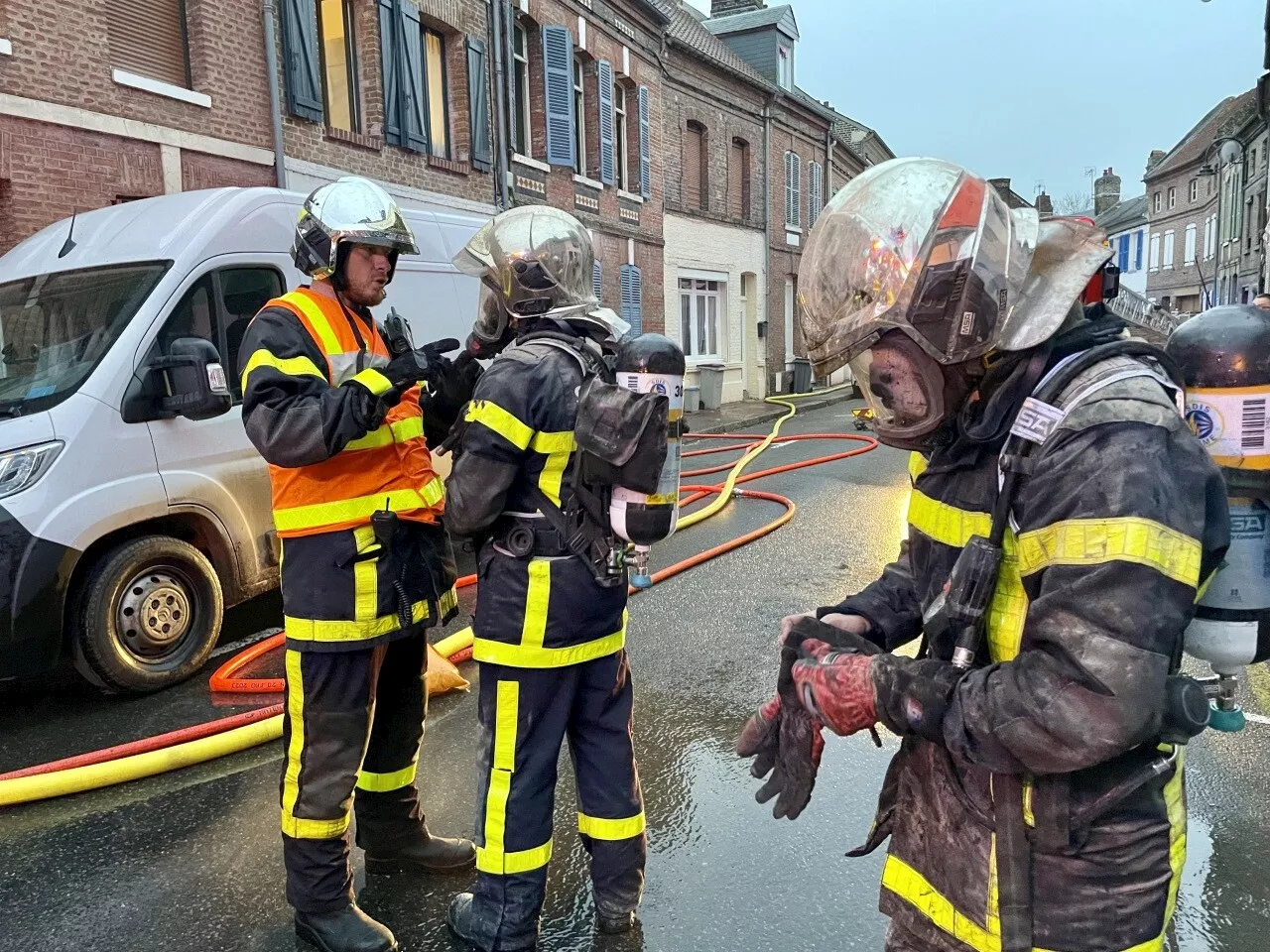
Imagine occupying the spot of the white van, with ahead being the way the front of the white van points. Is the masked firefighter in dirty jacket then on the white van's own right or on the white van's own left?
on the white van's own left

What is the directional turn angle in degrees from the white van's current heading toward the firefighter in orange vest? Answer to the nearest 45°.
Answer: approximately 45° to its left

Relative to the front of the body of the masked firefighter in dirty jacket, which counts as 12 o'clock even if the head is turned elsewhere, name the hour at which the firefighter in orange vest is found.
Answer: The firefighter in orange vest is roughly at 2 o'clock from the masked firefighter in dirty jacket.

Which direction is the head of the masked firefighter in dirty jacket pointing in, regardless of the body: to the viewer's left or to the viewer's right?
to the viewer's left

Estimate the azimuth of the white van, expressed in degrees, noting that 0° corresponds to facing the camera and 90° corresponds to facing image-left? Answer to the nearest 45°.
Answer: approximately 45°

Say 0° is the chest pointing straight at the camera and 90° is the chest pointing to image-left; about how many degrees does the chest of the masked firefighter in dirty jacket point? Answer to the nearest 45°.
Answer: approximately 45°

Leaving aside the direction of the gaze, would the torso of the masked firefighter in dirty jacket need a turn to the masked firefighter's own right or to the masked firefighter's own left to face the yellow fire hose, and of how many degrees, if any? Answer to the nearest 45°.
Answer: approximately 45° to the masked firefighter's own right
